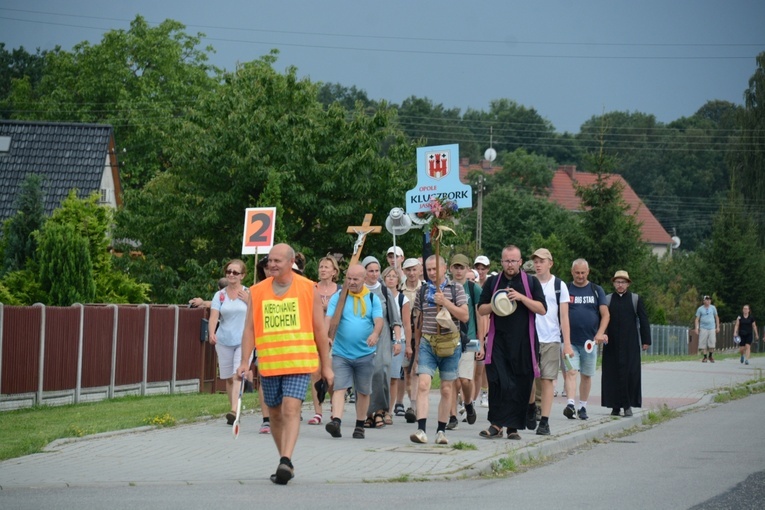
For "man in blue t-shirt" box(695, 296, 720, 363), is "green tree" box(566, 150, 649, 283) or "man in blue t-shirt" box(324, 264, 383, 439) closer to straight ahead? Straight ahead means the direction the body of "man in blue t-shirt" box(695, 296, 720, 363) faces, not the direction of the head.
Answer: the man in blue t-shirt

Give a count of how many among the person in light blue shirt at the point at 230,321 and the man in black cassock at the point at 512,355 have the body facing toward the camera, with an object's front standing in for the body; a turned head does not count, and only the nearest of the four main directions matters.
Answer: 2

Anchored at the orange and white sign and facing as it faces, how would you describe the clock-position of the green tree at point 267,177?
The green tree is roughly at 6 o'clock from the orange and white sign.

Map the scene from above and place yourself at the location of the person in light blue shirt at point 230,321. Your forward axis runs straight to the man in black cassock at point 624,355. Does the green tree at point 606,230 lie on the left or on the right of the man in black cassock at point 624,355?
left

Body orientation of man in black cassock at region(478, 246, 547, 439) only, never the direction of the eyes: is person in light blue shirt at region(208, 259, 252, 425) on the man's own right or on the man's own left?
on the man's own right

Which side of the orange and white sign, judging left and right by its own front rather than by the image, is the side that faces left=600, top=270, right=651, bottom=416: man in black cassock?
left
